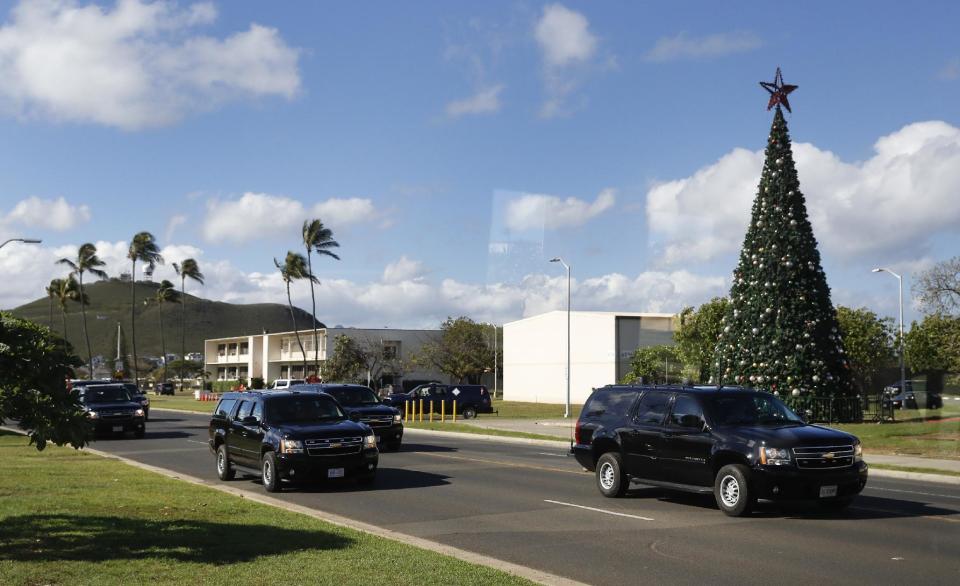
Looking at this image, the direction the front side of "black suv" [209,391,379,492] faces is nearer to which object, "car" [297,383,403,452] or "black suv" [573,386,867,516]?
the black suv

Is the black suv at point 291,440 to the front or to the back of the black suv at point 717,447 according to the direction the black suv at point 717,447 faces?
to the back

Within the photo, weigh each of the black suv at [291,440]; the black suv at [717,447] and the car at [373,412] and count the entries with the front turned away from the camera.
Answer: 0

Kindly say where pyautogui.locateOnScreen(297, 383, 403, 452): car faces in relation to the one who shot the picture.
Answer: facing the viewer and to the right of the viewer

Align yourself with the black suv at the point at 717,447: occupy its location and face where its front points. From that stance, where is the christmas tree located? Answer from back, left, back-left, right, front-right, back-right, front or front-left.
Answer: back-left

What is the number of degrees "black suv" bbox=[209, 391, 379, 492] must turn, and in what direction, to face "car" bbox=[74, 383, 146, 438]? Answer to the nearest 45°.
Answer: approximately 135° to its left

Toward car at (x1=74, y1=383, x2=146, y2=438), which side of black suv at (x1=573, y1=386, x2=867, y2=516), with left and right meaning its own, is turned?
back

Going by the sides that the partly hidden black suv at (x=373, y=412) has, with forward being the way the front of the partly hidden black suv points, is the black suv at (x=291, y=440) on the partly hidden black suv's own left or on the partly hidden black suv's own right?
on the partly hidden black suv's own right

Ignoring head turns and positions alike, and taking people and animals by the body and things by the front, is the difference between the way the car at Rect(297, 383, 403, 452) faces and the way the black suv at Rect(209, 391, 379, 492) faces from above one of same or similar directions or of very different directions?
same or similar directions

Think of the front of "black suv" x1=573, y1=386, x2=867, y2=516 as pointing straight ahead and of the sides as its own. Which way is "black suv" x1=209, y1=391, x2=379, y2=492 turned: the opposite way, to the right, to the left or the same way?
the same way

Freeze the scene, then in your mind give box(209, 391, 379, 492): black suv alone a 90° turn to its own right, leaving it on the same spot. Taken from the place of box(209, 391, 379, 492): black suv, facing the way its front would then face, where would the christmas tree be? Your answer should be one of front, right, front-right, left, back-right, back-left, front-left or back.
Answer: back

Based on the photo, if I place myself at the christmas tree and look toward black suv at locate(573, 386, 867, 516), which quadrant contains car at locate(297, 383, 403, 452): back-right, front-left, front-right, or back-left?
front-right
